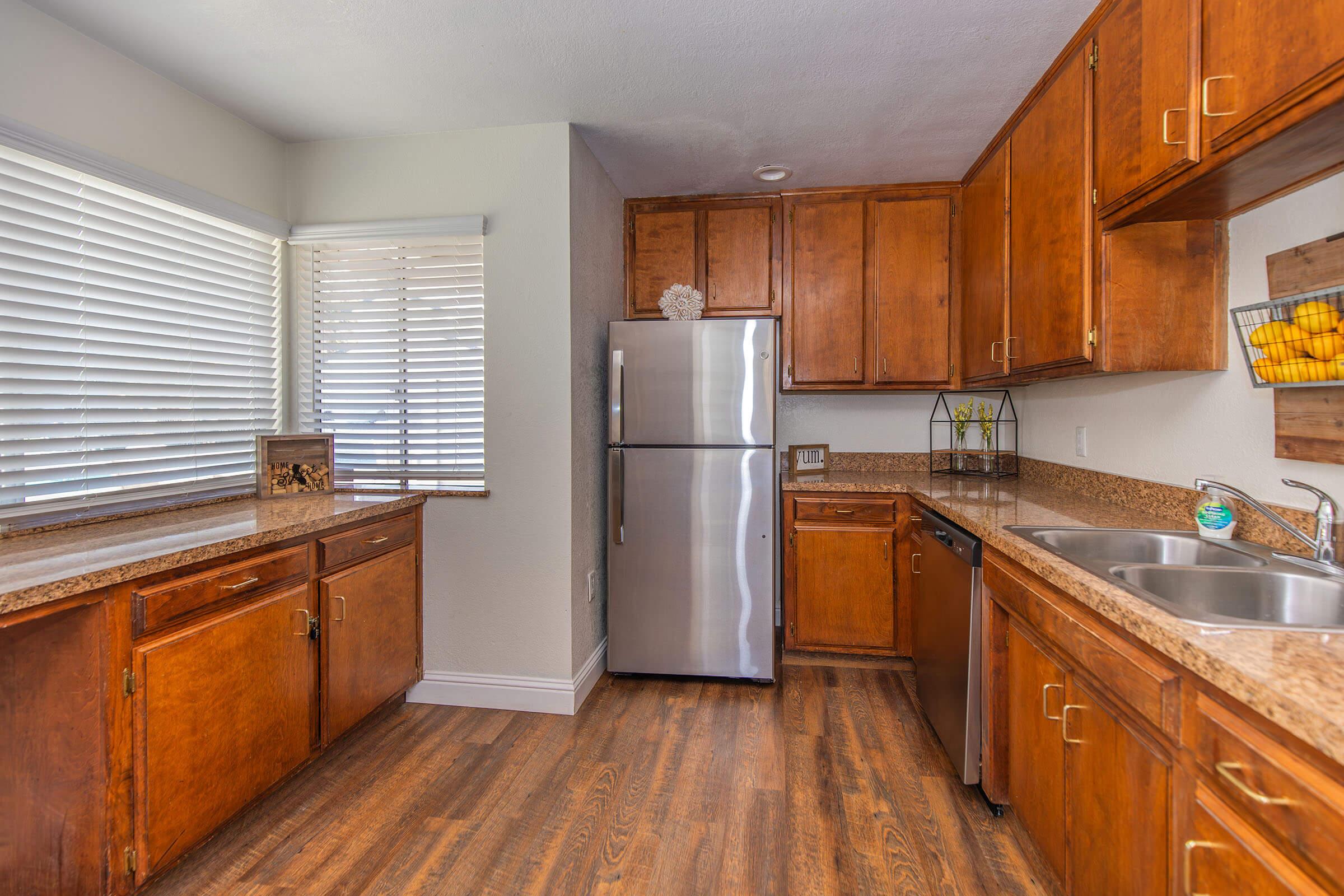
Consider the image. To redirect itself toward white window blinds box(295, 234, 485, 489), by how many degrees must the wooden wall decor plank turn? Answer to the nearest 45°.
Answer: approximately 45° to its right

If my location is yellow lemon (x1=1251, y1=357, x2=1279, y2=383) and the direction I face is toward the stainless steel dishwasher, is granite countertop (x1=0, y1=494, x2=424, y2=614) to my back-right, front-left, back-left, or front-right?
front-left

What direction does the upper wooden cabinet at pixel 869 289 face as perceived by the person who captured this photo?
facing the viewer

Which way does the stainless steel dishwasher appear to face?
to the viewer's left

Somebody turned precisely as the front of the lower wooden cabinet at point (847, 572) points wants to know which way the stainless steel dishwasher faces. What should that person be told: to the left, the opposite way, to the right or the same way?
to the right

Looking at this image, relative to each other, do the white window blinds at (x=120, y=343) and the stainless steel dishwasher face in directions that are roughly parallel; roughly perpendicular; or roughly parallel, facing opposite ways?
roughly parallel, facing opposite ways

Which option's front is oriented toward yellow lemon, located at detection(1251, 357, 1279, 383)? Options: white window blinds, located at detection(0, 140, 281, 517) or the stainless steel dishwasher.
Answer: the white window blinds

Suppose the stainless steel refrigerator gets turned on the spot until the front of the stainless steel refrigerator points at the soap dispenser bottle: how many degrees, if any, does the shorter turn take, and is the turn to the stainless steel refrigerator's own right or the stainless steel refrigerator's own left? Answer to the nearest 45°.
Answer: approximately 45° to the stainless steel refrigerator's own left

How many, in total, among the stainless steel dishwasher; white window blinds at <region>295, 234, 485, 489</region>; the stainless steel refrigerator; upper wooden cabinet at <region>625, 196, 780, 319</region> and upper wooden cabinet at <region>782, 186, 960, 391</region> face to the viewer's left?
1

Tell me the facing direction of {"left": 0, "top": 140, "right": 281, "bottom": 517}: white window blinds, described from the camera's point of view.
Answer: facing the viewer and to the right of the viewer

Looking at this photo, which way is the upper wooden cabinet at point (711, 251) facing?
toward the camera

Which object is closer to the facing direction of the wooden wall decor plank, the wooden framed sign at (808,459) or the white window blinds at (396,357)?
the white window blinds

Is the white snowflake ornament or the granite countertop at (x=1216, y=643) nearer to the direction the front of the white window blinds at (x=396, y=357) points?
the granite countertop

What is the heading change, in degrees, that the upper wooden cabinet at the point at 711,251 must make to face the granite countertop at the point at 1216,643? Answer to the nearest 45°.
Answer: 0° — it already faces it

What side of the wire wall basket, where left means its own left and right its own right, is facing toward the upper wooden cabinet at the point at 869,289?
right
